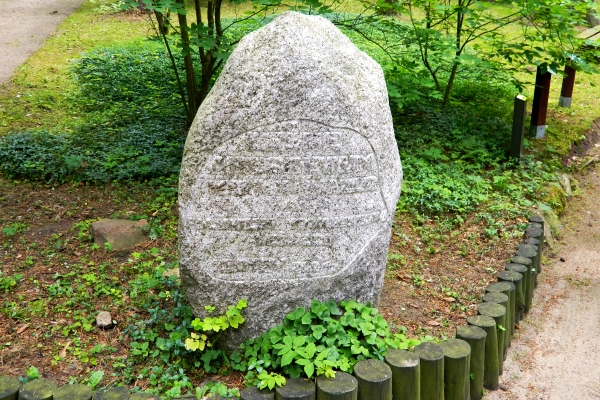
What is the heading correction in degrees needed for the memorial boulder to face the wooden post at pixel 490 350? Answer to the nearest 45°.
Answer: approximately 90° to its left

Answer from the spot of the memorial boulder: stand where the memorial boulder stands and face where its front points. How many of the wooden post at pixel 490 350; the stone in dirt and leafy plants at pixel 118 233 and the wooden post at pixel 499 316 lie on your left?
2

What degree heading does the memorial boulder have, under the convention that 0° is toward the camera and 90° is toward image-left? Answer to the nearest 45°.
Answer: approximately 0°

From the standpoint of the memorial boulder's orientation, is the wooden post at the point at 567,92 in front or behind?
behind

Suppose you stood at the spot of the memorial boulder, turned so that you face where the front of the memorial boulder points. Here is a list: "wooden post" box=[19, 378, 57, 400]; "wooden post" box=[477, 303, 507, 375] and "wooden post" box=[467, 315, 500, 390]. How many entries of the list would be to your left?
2

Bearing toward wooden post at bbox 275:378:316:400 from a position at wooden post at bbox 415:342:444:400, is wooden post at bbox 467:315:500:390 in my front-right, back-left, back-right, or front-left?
back-right

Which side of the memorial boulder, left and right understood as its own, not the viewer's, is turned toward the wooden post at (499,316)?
left

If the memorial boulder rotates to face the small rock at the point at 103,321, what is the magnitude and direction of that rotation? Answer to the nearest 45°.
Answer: approximately 90° to its right
